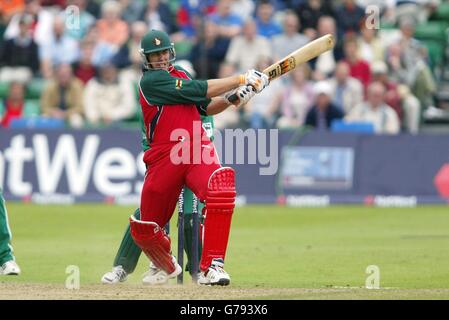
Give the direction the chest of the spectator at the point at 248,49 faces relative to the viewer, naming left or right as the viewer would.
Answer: facing the viewer

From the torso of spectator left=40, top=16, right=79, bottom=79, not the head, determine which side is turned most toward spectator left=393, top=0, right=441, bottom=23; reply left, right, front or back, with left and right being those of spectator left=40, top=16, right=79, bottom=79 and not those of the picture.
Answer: left

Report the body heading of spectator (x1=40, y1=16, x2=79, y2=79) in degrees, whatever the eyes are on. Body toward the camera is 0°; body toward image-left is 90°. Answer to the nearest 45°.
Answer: approximately 0°
